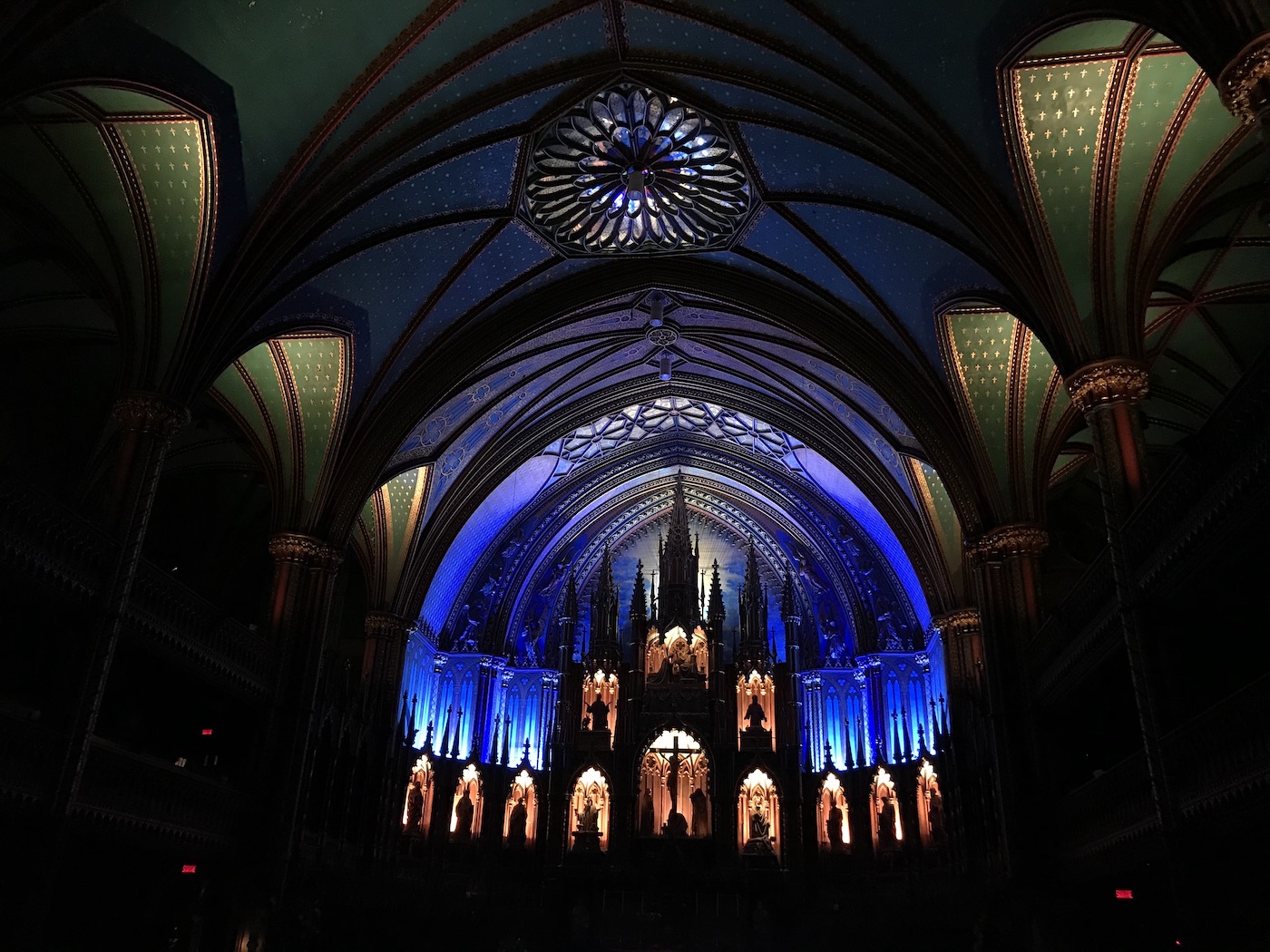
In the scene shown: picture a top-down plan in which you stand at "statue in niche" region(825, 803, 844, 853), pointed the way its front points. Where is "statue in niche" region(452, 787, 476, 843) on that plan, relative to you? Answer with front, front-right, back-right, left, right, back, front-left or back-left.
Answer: right

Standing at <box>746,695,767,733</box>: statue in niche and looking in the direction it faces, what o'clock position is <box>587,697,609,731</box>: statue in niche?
<box>587,697,609,731</box>: statue in niche is roughly at 3 o'clock from <box>746,695,767,733</box>: statue in niche.

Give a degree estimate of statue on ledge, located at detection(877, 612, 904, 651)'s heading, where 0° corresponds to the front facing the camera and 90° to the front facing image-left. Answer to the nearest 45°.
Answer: approximately 45°

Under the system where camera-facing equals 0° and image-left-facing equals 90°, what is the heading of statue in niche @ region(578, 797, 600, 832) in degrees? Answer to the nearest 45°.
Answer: approximately 0°

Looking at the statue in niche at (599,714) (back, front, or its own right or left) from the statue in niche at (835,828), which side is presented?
left

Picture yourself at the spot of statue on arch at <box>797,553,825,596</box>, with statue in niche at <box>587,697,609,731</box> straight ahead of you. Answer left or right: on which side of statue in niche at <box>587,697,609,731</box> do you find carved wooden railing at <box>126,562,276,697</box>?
left

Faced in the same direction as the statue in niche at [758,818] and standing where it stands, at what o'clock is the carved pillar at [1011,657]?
The carved pillar is roughly at 11 o'clock from the statue in niche.

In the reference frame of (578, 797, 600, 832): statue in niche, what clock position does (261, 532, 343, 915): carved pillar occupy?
The carved pillar is roughly at 1 o'clock from the statue in niche.

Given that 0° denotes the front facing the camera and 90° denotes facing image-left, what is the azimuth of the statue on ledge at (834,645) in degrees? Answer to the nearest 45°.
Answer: approximately 45°

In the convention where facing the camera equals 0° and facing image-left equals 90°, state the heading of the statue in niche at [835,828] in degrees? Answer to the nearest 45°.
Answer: approximately 0°

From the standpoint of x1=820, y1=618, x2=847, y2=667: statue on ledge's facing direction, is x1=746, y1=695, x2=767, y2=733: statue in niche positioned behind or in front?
in front
